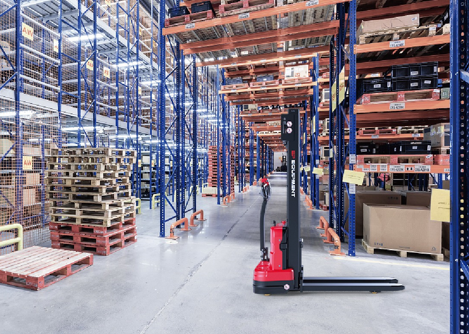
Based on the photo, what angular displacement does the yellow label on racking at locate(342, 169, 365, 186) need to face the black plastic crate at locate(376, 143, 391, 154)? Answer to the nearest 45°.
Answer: approximately 135° to its left

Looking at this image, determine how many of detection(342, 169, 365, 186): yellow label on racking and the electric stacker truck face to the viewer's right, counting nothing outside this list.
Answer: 1

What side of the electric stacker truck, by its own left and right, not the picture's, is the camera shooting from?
right

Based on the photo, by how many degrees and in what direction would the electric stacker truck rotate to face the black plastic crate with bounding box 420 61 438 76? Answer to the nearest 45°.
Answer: approximately 45° to its left
